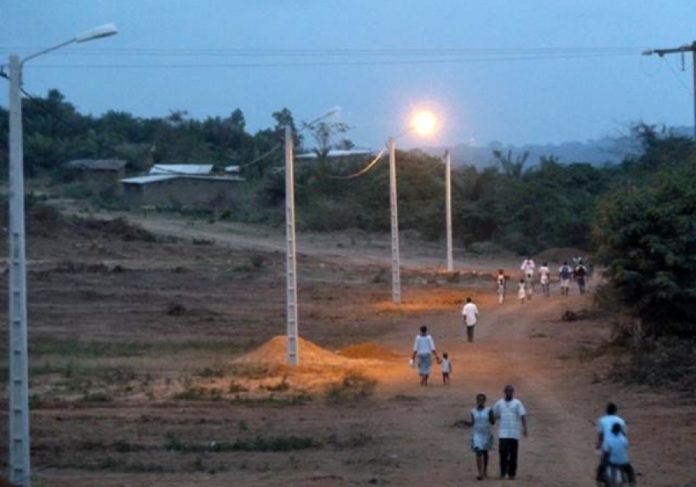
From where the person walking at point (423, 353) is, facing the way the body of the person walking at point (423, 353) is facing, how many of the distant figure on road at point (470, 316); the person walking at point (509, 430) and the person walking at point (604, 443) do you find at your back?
2

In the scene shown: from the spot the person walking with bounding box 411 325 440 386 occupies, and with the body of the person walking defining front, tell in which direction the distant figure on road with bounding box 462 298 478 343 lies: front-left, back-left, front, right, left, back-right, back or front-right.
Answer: front

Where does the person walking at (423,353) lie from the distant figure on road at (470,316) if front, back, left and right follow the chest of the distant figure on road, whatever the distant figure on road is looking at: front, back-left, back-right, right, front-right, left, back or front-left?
back

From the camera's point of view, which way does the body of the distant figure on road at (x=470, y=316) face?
away from the camera

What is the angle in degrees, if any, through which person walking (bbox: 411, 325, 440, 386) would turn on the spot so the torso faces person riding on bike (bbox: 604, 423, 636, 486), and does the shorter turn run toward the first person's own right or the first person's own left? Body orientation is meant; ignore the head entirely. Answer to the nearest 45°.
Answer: approximately 180°

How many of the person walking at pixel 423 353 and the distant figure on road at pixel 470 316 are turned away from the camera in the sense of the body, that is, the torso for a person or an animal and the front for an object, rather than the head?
2

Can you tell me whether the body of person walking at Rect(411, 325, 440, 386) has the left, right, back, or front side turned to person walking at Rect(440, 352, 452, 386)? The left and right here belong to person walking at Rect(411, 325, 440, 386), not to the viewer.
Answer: right

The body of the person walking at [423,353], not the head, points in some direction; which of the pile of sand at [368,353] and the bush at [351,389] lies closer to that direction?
the pile of sand

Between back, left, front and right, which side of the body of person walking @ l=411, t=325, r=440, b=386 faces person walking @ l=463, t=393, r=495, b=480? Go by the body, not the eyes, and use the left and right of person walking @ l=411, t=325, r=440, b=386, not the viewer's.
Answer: back

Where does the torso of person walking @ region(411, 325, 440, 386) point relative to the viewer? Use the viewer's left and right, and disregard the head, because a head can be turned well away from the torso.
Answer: facing away from the viewer

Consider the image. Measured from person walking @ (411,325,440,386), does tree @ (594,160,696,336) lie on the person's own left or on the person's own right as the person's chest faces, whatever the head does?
on the person's own right

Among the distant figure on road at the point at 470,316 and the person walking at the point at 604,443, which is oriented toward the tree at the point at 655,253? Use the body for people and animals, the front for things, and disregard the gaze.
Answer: the person walking

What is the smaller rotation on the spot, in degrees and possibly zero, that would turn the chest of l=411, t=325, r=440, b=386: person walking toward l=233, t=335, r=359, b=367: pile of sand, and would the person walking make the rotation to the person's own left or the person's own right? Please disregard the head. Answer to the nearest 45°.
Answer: approximately 45° to the person's own left

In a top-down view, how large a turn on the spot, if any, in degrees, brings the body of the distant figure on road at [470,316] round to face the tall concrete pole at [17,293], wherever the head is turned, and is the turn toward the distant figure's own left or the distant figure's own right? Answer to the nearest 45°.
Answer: approximately 180°
